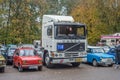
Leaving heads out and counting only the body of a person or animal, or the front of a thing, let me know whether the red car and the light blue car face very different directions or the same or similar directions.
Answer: same or similar directions

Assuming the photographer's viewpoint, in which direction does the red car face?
facing the viewer and to the right of the viewer

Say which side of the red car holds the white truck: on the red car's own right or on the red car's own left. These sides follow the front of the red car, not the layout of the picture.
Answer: on the red car's own left

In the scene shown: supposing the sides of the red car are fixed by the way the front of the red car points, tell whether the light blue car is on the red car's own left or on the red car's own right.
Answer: on the red car's own left

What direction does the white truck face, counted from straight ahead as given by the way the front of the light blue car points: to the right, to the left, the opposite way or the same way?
the same way

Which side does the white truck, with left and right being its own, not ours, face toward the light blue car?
left

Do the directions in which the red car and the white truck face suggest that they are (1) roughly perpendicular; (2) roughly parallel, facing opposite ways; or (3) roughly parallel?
roughly parallel

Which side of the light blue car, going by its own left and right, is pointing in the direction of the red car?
right

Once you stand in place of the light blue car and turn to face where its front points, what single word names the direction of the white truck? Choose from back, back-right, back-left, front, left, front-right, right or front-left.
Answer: right

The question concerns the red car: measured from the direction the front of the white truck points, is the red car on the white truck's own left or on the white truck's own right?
on the white truck's own right

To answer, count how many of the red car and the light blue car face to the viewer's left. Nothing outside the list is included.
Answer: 0
